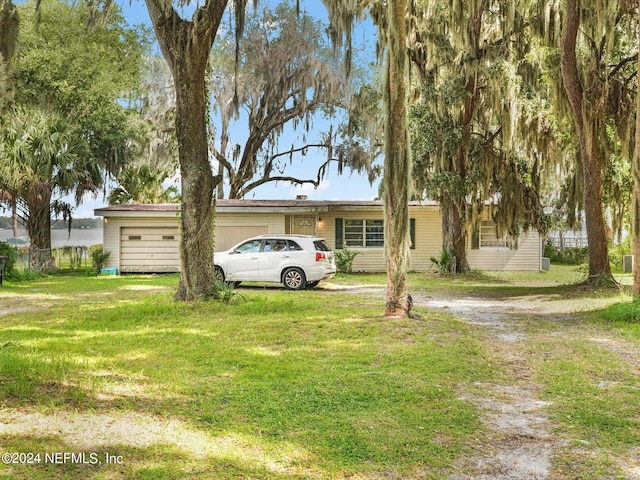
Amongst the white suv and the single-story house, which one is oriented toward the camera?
the single-story house

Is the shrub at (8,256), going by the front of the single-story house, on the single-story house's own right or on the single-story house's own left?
on the single-story house's own right

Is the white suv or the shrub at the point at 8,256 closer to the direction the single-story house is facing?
the white suv

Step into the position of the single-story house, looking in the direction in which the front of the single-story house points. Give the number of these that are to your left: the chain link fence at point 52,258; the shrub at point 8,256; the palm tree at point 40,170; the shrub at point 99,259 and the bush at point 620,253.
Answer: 1

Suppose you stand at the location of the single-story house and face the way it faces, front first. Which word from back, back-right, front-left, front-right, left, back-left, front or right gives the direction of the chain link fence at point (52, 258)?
right

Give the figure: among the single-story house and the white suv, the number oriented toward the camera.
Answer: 1

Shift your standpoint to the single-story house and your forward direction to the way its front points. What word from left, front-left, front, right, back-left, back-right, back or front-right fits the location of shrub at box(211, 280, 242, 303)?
front

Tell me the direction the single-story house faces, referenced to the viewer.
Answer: facing the viewer

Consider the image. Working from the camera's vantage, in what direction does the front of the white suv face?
facing away from the viewer and to the left of the viewer

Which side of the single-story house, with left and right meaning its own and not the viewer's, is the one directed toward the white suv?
front

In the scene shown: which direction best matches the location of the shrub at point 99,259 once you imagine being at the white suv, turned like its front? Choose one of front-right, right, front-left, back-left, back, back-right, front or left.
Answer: front

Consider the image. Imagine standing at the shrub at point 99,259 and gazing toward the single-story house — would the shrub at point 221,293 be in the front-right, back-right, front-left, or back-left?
front-right

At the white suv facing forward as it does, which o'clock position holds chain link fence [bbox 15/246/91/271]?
The chain link fence is roughly at 12 o'clock from the white suv.
